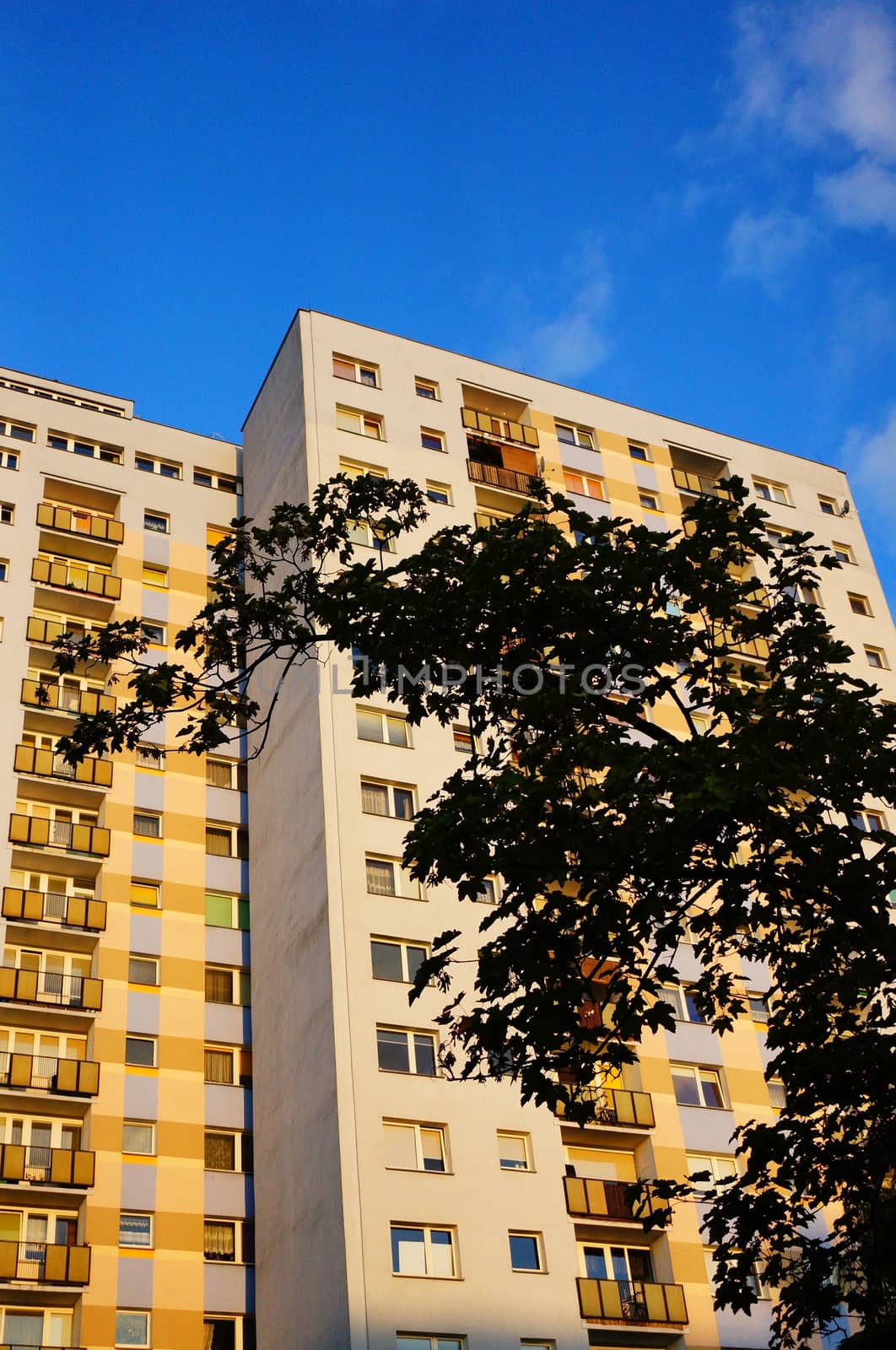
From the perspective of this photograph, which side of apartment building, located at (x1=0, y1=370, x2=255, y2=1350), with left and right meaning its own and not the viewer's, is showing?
front

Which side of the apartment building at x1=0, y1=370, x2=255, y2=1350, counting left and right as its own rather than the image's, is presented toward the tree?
front

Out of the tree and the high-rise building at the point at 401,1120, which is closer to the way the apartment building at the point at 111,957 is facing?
the tree

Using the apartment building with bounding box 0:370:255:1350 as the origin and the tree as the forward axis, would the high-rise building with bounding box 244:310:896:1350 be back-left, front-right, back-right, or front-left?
front-left

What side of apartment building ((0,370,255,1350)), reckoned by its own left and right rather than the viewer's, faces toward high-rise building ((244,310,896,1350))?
left

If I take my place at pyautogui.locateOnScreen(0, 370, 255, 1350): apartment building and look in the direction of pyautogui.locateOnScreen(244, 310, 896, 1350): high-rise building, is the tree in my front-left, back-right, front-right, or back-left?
front-right

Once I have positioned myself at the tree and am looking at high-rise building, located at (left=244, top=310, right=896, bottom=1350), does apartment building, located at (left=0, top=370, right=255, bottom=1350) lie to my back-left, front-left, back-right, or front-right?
front-left
